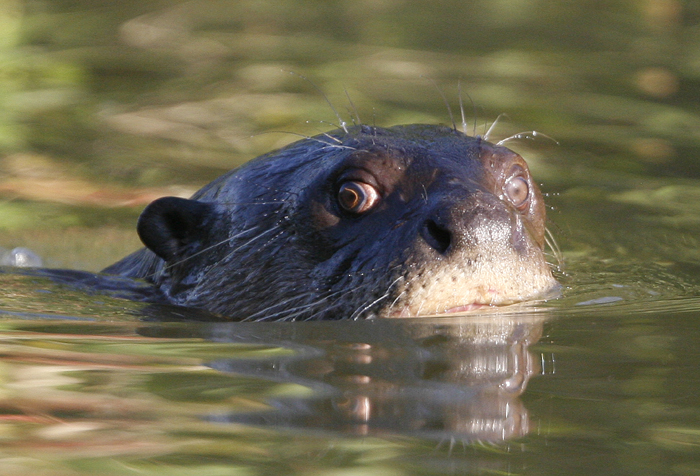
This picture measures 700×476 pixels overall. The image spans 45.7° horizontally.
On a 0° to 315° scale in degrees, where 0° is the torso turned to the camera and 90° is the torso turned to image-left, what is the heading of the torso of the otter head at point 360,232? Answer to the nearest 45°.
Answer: approximately 315°
